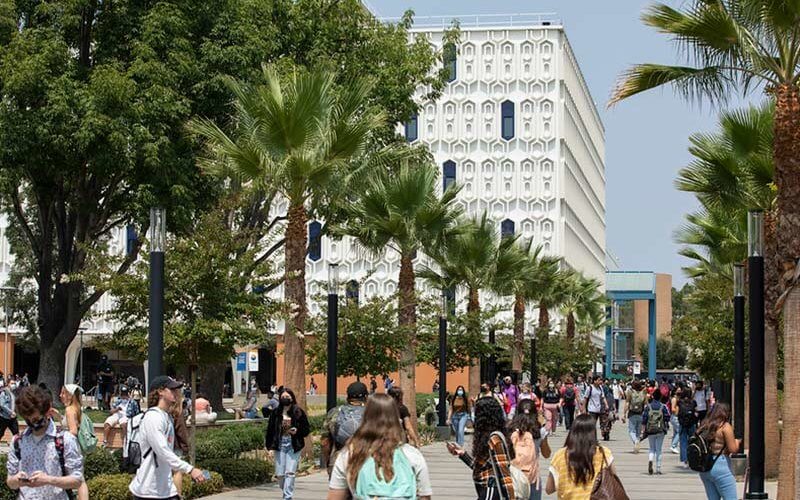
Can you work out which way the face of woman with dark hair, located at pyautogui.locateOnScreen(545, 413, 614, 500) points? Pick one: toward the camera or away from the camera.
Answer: away from the camera

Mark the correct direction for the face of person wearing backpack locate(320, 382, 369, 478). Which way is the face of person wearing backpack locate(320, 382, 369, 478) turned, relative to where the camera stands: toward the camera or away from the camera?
away from the camera

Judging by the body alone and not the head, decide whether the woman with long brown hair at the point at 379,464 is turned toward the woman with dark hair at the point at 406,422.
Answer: yes

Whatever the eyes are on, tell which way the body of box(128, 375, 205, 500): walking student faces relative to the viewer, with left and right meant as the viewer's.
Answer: facing to the right of the viewer

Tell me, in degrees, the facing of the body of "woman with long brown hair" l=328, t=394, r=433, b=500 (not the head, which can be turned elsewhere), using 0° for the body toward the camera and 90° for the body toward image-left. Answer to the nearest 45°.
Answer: approximately 180°

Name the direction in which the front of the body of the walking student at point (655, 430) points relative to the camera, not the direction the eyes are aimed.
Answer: away from the camera

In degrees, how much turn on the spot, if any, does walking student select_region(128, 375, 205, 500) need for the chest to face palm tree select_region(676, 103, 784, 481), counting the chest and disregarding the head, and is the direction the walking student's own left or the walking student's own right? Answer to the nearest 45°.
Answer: approximately 45° to the walking student's own left

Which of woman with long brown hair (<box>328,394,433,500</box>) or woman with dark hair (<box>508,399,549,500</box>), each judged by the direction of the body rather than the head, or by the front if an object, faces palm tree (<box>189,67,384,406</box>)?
the woman with long brown hair

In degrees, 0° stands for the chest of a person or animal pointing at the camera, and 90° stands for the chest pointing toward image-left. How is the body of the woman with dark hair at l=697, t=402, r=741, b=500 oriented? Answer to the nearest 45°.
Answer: approximately 225°

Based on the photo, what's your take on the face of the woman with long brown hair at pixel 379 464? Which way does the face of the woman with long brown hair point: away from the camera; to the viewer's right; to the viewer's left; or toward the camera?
away from the camera

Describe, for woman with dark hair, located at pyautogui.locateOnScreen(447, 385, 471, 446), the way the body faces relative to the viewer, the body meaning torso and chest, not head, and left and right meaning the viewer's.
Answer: facing the viewer

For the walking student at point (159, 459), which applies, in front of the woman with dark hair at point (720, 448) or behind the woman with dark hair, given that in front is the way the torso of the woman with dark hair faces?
behind

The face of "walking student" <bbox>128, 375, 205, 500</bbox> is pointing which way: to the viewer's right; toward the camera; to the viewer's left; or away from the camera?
to the viewer's right

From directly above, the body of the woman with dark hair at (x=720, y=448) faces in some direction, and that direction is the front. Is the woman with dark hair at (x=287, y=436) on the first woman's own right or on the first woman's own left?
on the first woman's own left
